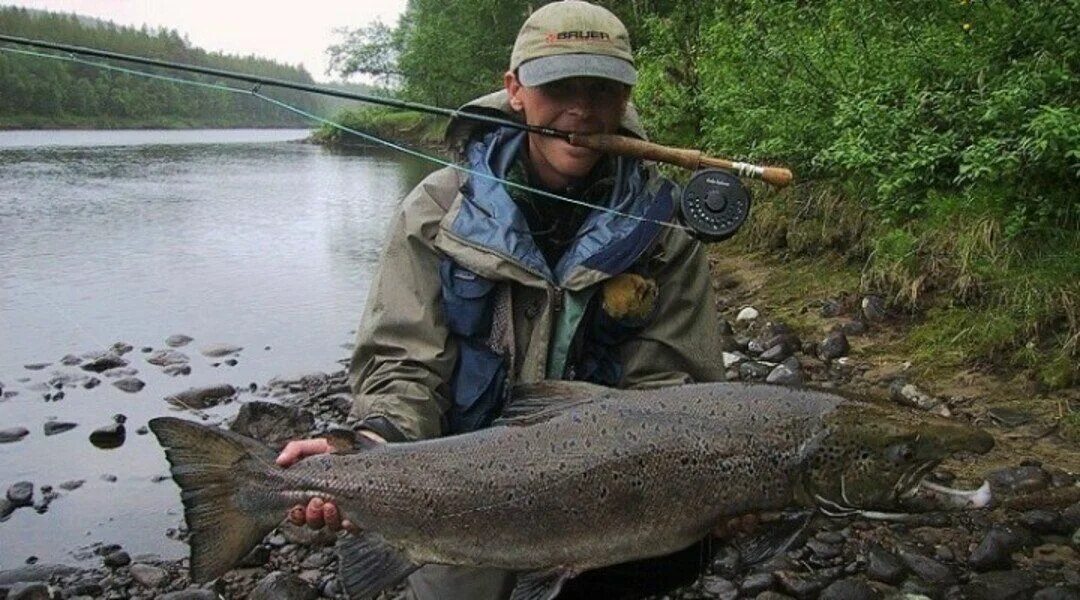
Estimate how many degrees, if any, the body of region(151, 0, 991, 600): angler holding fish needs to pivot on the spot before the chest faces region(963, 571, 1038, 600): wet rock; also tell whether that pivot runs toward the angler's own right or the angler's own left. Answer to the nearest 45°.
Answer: approximately 135° to the angler's own left

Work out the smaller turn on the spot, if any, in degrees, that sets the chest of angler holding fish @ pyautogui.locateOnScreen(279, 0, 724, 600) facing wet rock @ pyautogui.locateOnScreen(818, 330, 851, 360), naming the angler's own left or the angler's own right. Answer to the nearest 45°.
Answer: approximately 135° to the angler's own left

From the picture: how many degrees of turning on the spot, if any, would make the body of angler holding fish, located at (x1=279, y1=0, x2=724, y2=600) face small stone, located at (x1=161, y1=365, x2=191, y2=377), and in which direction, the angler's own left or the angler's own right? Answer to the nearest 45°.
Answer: approximately 135° to the angler's own right

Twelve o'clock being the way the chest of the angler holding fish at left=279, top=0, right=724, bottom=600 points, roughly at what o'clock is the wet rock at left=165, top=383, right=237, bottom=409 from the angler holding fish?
The wet rock is roughly at 5 o'clock from the angler holding fish.

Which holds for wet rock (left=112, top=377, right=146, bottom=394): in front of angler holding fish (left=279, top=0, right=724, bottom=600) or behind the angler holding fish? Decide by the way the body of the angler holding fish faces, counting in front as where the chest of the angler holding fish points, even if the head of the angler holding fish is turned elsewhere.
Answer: behind

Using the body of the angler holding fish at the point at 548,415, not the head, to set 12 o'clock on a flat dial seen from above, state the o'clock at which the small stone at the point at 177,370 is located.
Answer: The small stone is roughly at 5 o'clock from the angler holding fish.

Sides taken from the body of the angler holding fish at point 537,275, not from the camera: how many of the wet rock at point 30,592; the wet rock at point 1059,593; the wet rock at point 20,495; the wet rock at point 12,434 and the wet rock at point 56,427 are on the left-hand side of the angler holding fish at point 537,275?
1

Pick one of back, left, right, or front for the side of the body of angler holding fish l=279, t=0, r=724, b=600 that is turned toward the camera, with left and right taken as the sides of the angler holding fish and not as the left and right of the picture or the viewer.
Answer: front
